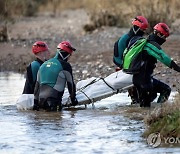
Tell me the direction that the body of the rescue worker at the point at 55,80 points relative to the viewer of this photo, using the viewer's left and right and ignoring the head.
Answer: facing away from the viewer and to the right of the viewer
